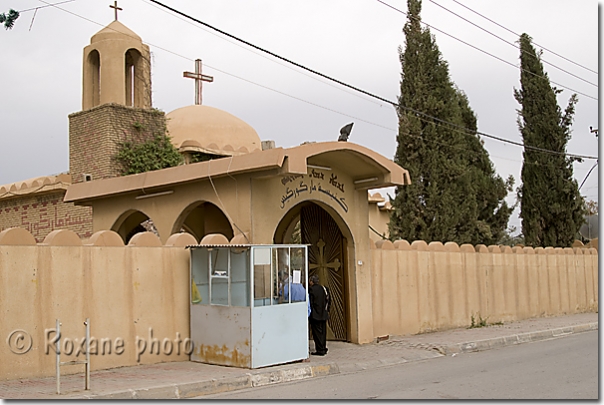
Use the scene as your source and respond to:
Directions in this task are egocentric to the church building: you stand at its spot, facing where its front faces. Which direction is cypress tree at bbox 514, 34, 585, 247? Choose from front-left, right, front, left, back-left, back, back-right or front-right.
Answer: left

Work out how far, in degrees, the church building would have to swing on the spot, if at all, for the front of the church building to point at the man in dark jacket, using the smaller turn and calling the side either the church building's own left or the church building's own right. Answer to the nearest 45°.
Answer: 0° — it already faces them

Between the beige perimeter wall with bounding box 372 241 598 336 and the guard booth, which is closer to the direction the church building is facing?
the guard booth

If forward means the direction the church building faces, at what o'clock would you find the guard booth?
The guard booth is roughly at 1 o'clock from the church building.

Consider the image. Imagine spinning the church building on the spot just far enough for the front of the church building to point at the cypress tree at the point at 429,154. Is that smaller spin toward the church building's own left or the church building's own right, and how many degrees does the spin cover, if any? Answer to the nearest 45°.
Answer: approximately 90° to the church building's own left

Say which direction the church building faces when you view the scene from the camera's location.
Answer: facing the viewer and to the right of the viewer

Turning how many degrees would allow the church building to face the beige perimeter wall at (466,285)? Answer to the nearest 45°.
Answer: approximately 45° to its left
